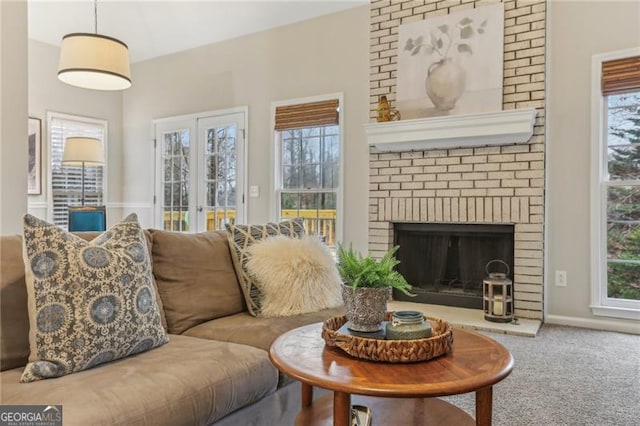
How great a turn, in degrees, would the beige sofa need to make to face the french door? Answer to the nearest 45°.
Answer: approximately 135° to its left

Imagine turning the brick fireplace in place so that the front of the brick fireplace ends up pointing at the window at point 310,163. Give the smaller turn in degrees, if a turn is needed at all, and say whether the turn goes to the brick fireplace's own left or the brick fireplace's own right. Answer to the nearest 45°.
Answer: approximately 90° to the brick fireplace's own right

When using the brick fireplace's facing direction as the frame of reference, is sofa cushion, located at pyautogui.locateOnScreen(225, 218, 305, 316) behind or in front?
in front

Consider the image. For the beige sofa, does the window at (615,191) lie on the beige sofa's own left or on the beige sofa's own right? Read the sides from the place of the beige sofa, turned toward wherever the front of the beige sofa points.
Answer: on the beige sofa's own left

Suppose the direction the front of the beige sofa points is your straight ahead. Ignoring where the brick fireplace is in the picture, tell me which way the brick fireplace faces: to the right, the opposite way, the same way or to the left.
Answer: to the right

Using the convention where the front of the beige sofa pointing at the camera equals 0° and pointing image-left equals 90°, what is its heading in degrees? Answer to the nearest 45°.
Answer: approximately 315°

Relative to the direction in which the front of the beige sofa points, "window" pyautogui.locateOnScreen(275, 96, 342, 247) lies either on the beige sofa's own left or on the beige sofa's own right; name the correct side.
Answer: on the beige sofa's own left

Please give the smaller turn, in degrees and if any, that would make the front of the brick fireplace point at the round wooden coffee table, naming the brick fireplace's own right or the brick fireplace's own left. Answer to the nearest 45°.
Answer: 0° — it already faces it

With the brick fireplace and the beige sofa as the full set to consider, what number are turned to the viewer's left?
0

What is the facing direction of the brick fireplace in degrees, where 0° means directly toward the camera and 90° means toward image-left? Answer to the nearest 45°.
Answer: approximately 0°

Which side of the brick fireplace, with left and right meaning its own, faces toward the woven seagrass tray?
front
